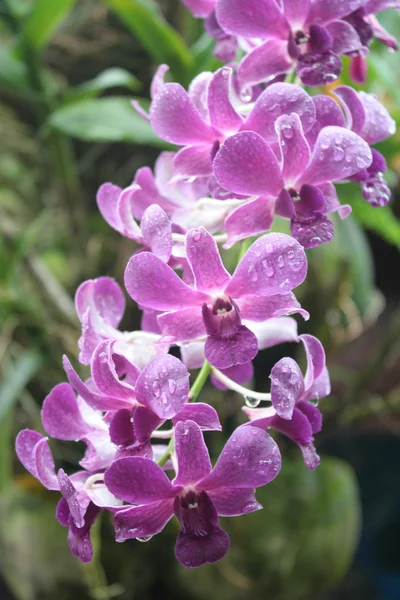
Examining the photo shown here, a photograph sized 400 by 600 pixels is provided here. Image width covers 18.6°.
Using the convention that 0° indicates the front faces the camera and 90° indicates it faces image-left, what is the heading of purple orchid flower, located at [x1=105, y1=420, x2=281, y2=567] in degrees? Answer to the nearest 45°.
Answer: approximately 0°

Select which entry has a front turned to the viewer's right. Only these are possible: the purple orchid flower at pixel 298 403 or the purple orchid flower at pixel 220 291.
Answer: the purple orchid flower at pixel 298 403

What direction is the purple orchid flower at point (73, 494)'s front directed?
to the viewer's left

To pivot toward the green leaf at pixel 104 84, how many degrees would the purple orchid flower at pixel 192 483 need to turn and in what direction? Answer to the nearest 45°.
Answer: approximately 180°

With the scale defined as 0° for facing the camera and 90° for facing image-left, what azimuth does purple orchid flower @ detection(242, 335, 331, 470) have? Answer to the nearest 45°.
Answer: approximately 270°

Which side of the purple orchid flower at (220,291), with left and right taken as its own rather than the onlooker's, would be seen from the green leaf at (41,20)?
back
